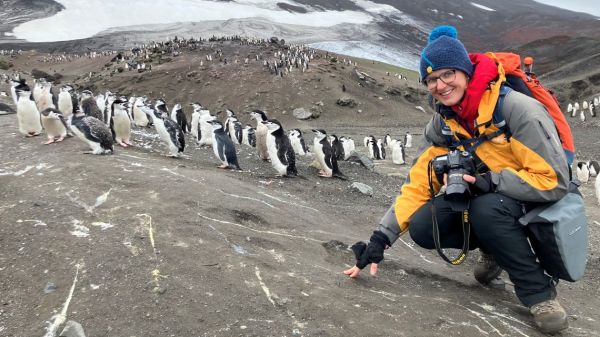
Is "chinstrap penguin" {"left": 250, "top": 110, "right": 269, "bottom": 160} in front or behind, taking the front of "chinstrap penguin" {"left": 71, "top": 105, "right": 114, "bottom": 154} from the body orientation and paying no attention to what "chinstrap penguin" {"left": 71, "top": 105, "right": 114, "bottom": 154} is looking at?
behind

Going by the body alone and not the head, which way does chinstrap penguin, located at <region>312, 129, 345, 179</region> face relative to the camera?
to the viewer's left

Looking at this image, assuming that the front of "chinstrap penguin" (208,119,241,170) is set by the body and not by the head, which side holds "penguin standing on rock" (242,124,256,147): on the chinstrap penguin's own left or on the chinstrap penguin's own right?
on the chinstrap penguin's own right

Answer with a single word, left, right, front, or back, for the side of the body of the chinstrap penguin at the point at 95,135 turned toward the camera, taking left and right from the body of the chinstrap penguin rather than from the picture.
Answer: left
